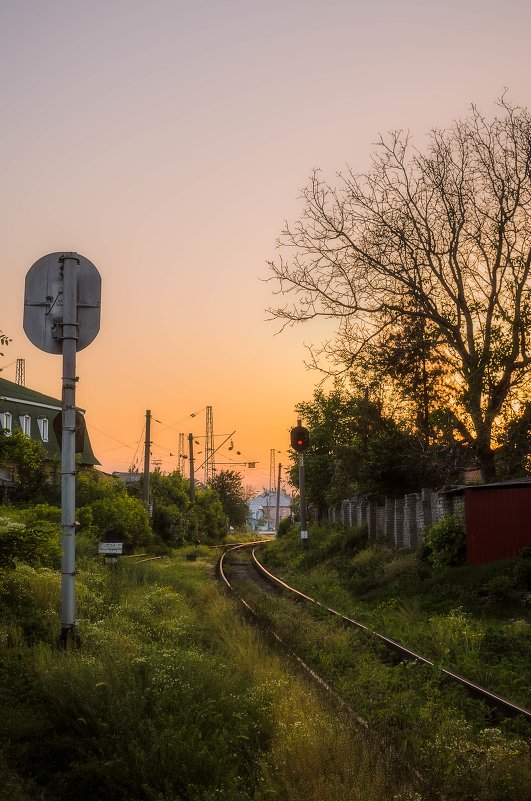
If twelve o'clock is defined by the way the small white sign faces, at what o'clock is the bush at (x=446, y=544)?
The bush is roughly at 9 o'clock from the small white sign.

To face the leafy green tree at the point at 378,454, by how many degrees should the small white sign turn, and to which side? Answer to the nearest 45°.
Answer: approximately 135° to its left

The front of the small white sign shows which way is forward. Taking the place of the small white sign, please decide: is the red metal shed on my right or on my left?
on my left

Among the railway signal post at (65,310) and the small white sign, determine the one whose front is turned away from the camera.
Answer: the railway signal post

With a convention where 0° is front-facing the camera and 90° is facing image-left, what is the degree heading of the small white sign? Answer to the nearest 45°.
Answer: approximately 0°

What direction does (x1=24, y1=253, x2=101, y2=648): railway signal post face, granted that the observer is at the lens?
facing away from the viewer

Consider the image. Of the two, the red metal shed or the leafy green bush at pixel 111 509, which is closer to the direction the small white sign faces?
the red metal shed

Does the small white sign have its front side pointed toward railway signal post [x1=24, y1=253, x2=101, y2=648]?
yes

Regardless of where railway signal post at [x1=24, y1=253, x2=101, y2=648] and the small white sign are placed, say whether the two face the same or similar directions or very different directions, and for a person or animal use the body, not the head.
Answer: very different directions

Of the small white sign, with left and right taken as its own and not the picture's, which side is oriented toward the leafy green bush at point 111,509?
back

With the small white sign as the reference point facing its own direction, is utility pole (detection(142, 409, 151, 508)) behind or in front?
behind

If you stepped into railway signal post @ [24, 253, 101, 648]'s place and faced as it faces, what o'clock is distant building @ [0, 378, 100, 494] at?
The distant building is roughly at 12 o'clock from the railway signal post.
